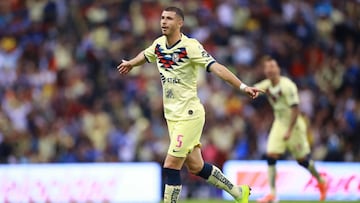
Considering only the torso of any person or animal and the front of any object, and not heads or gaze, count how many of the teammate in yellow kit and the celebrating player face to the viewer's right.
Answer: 0

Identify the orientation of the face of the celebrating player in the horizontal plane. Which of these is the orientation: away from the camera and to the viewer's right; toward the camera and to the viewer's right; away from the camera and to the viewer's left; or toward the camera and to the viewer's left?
toward the camera and to the viewer's left

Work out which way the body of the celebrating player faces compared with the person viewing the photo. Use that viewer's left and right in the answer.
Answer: facing the viewer and to the left of the viewer

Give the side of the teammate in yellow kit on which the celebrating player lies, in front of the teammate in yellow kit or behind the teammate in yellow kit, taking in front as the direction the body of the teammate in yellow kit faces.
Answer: in front

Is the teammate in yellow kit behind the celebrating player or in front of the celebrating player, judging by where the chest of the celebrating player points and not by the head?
behind

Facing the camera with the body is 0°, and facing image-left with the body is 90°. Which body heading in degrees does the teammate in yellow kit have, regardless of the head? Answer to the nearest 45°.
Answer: approximately 45°
